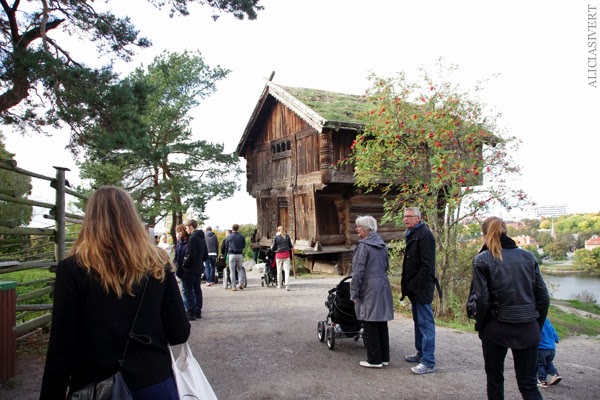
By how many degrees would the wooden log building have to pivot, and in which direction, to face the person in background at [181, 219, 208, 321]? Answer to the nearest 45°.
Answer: approximately 45° to its left

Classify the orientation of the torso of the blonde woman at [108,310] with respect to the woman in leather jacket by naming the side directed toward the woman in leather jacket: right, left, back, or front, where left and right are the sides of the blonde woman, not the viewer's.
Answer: right

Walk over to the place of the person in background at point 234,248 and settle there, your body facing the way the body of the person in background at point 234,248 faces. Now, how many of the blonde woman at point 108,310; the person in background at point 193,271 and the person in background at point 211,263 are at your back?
2

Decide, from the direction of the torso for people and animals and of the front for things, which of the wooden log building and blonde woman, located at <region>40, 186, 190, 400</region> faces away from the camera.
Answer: the blonde woman

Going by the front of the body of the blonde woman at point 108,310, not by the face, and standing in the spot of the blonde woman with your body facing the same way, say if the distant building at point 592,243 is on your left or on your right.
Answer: on your right

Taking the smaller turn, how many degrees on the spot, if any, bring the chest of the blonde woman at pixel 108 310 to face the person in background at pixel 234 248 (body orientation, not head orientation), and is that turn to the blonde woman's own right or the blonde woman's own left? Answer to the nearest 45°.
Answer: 0° — they already face them

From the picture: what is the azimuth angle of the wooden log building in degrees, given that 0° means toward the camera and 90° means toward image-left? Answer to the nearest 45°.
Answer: approximately 45°

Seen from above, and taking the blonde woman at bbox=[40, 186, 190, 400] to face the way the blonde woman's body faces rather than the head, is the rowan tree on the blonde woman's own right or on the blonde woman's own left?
on the blonde woman's own right

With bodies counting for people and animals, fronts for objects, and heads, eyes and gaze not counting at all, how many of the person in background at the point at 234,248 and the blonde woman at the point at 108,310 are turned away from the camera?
2

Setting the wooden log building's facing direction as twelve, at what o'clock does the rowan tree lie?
The rowan tree is roughly at 10 o'clock from the wooden log building.

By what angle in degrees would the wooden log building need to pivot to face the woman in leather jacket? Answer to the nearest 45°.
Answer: approximately 45° to its left

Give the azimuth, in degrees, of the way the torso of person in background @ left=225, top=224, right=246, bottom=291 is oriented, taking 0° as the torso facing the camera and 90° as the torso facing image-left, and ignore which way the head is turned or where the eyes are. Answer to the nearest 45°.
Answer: approximately 180°

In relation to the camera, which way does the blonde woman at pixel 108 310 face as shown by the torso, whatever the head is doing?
away from the camera

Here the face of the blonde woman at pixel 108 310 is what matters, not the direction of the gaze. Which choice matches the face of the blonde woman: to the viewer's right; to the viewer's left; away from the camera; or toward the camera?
away from the camera
